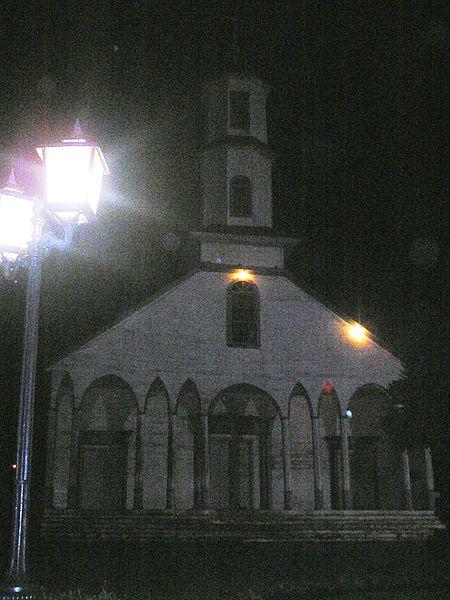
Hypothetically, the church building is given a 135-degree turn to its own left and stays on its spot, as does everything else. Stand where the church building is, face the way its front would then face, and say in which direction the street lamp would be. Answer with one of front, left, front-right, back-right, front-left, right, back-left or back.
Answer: back-right

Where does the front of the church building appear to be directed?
toward the camera
